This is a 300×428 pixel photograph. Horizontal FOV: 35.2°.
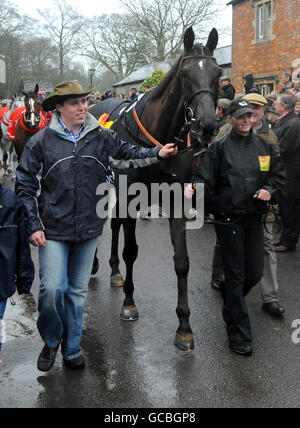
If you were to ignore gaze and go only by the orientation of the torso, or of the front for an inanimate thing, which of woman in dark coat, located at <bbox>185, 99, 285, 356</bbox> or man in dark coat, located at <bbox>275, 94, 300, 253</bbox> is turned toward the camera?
woman in dark coat, located at <bbox>185, 99, 285, 356</bbox>

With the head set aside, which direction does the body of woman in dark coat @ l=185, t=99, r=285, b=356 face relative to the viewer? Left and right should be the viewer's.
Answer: facing the viewer

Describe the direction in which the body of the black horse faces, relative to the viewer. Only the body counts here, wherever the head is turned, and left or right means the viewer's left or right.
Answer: facing the viewer and to the right of the viewer

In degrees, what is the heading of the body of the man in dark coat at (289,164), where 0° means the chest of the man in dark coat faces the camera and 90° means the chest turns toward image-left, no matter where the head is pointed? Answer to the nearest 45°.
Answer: approximately 90°

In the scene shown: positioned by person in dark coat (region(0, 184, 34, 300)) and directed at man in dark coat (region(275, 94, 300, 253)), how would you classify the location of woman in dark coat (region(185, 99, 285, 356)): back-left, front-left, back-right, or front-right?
front-right

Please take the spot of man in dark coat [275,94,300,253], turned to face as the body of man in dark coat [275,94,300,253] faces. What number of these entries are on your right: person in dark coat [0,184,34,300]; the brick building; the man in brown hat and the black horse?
1

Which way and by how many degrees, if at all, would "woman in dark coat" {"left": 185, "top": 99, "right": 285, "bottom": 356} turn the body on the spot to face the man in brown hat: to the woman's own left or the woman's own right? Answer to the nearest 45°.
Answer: approximately 45° to the woman's own right

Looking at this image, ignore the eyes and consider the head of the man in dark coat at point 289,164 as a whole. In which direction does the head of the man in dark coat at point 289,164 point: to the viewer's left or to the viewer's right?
to the viewer's left

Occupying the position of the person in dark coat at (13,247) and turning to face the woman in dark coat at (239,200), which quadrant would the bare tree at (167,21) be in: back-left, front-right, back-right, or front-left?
front-left

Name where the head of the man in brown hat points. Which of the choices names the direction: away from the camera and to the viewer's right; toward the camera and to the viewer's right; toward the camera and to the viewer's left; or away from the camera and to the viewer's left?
toward the camera and to the viewer's right

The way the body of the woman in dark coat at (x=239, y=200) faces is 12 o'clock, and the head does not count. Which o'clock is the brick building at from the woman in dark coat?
The brick building is roughly at 6 o'clock from the woman in dark coat.
